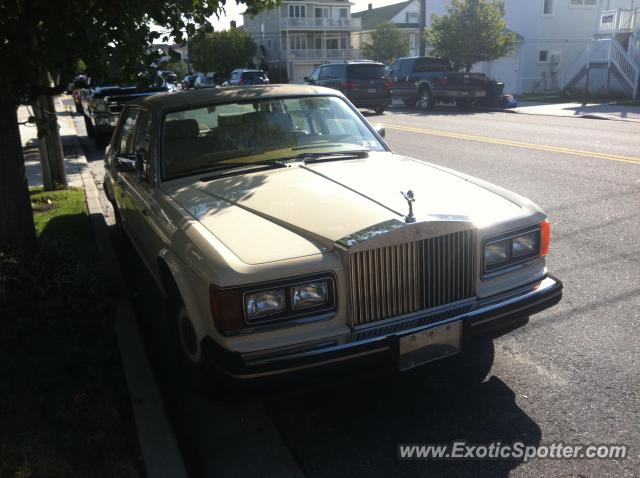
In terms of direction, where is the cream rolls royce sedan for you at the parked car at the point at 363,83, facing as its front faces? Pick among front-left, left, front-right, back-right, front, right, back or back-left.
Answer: back-left

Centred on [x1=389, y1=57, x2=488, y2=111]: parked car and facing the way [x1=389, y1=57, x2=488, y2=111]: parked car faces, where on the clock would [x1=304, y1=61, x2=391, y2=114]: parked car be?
[x1=304, y1=61, x2=391, y2=114]: parked car is roughly at 9 o'clock from [x1=389, y1=57, x2=488, y2=111]: parked car.

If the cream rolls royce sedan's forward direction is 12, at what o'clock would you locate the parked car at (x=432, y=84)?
The parked car is roughly at 8 o'clock from the cream rolls royce sedan.

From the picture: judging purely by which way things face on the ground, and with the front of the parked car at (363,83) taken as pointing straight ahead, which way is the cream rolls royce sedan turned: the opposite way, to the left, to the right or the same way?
the opposite way

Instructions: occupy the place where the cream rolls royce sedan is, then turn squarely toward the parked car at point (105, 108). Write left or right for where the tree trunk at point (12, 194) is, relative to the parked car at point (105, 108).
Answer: left

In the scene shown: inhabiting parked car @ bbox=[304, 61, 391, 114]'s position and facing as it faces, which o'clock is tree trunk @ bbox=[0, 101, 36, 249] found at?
The tree trunk is roughly at 8 o'clock from the parked car.

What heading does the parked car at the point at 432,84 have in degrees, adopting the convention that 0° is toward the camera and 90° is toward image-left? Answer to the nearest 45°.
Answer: approximately 135°

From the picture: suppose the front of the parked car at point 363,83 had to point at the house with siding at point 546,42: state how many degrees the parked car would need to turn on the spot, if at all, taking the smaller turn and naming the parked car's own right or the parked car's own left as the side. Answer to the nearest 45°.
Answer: approximately 90° to the parked car's own right

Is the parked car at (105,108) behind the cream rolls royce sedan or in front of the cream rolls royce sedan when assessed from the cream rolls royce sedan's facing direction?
behind

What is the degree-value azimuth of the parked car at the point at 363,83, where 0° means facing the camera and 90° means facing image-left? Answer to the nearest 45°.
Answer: approximately 135°
